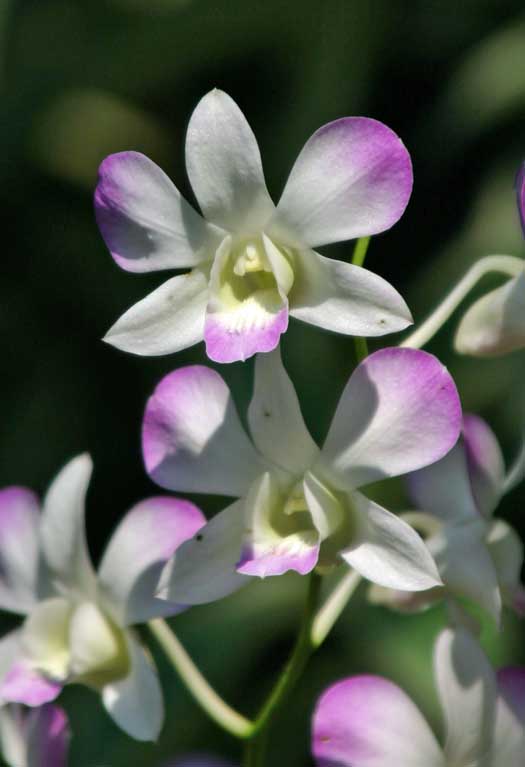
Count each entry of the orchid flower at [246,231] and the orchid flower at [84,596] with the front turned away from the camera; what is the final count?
0

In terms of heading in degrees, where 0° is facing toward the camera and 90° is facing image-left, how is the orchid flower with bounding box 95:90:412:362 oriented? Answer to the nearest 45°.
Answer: approximately 0°
